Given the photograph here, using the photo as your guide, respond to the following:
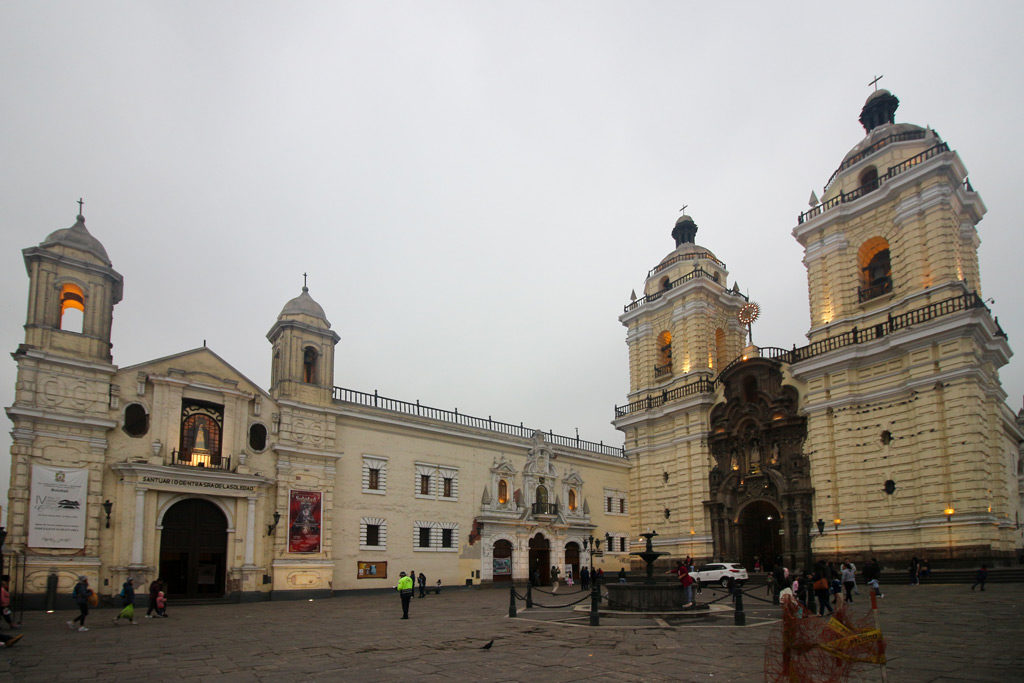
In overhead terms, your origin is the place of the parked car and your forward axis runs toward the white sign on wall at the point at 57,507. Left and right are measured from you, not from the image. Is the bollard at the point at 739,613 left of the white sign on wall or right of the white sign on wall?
left

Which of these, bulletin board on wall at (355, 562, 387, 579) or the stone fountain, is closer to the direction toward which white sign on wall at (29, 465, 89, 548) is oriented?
the stone fountain

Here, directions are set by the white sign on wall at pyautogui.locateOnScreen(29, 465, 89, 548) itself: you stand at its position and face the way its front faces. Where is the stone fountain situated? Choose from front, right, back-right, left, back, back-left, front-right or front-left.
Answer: front-left

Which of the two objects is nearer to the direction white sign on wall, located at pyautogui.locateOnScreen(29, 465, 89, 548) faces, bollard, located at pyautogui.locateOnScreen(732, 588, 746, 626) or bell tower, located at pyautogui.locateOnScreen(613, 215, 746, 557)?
the bollard

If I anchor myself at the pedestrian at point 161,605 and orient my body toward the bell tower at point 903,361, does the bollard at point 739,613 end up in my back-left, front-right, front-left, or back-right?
front-right

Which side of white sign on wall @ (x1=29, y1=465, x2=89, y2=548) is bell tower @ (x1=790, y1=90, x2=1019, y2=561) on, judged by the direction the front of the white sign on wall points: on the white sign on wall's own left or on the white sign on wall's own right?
on the white sign on wall's own left

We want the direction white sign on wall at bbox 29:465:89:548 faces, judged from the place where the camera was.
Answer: facing the viewer
